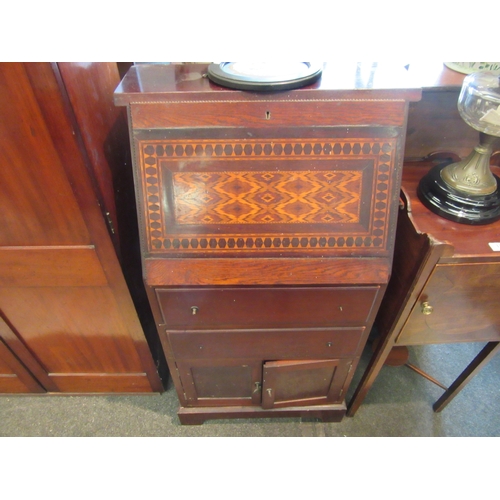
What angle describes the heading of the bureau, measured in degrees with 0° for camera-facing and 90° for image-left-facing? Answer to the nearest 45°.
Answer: approximately 0°

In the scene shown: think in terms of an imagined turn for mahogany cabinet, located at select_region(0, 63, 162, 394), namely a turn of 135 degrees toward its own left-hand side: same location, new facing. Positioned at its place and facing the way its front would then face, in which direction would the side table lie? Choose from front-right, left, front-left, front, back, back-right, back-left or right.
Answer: right

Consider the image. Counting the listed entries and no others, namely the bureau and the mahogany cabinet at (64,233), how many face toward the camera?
2
